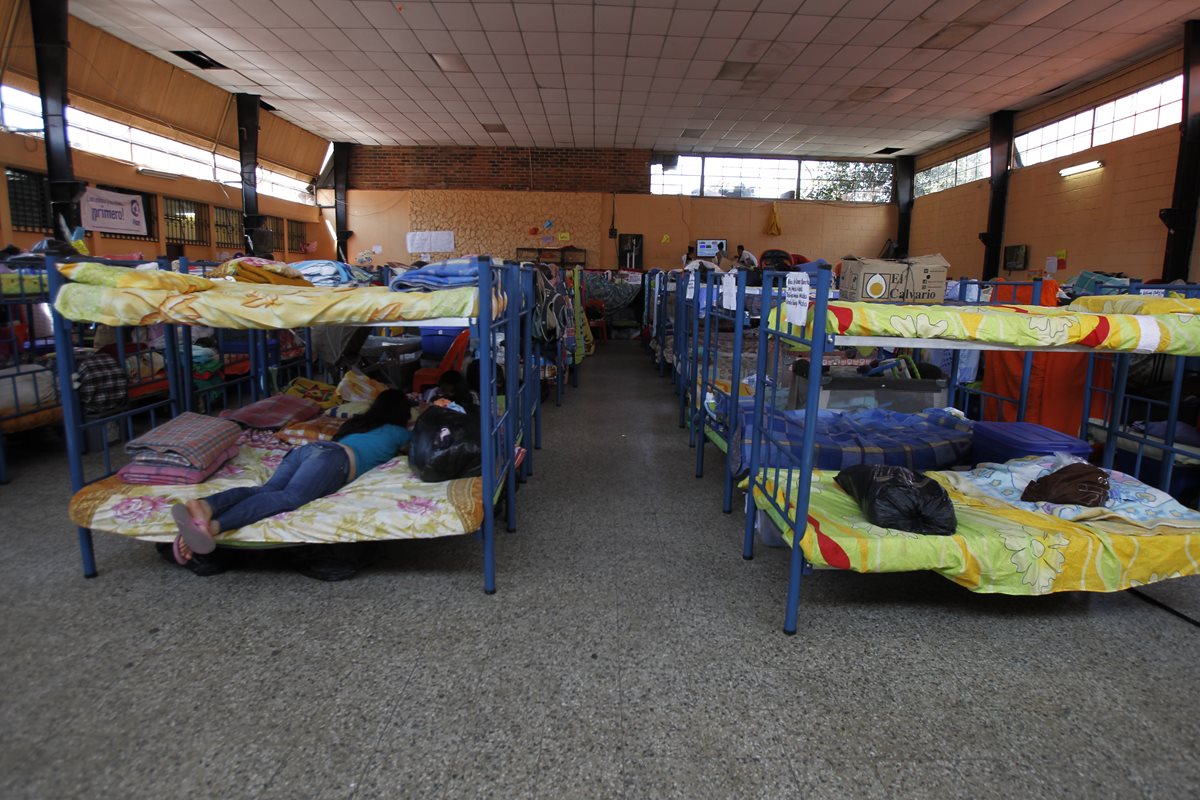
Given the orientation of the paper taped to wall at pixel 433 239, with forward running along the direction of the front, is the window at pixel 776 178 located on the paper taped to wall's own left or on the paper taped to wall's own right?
on the paper taped to wall's own left

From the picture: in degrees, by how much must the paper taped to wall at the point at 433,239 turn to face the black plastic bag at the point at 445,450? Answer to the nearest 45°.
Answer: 0° — it already faces it

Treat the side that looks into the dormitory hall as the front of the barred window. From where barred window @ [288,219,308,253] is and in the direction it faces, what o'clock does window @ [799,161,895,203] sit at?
The window is roughly at 11 o'clock from the barred window.

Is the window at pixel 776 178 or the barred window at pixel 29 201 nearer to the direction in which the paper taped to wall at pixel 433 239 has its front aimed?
the barred window

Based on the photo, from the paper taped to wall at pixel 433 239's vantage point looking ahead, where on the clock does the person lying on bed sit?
The person lying on bed is roughly at 12 o'clock from the paper taped to wall.

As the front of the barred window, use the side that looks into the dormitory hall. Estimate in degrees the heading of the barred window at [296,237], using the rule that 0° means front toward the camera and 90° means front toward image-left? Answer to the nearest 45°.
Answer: approximately 315°

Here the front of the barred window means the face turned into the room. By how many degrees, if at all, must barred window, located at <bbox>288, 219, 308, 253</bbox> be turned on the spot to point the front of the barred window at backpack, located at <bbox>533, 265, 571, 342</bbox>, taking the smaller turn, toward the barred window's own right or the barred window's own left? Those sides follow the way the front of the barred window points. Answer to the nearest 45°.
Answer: approximately 45° to the barred window's own right

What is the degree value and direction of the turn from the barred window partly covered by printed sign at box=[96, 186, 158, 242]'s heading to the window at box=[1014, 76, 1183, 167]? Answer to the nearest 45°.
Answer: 0° — it already faces it
